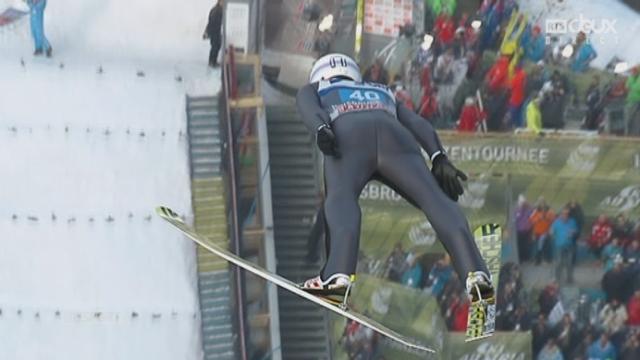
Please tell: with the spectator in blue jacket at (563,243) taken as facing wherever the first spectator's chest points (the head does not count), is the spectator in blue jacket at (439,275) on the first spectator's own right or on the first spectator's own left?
on the first spectator's own right

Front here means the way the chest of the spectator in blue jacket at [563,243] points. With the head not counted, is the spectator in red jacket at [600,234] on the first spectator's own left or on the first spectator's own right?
on the first spectator's own left

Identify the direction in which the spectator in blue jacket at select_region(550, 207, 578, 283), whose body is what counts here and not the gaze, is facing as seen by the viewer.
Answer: toward the camera

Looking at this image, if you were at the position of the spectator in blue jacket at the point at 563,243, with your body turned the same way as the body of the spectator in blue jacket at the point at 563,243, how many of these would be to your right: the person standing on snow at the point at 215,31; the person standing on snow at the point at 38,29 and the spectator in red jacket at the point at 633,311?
2

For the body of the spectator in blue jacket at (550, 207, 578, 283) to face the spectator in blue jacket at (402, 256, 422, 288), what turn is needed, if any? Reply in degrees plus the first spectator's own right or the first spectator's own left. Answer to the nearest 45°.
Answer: approximately 45° to the first spectator's own right

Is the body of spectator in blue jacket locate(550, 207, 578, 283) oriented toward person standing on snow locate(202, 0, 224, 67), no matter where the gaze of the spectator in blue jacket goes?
no
